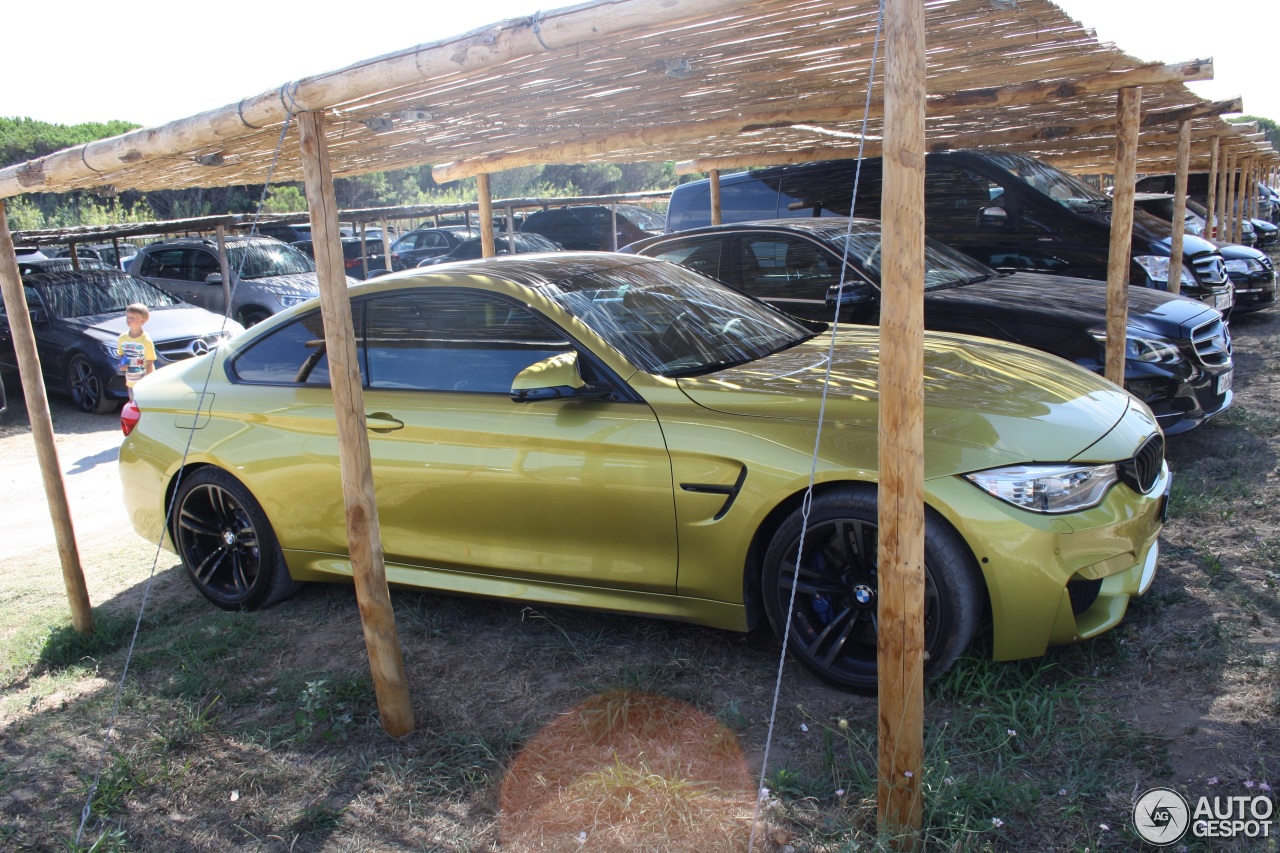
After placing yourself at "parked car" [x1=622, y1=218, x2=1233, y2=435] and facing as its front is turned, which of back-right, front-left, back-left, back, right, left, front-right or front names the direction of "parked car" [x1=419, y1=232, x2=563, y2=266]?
back

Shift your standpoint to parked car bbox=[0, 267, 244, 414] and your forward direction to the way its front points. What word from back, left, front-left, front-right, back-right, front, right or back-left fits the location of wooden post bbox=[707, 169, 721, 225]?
front

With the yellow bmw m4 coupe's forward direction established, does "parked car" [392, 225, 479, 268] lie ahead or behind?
behind

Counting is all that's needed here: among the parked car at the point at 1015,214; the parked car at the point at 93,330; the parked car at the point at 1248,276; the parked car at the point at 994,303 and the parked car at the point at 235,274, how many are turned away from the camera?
0

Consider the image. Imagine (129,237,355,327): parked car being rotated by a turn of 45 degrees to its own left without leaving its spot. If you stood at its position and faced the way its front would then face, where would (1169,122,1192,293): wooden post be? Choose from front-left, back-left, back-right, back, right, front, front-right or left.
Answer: front-right

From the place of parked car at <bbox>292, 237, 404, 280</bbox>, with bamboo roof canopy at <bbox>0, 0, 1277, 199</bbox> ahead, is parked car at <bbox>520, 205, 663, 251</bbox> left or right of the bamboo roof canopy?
left

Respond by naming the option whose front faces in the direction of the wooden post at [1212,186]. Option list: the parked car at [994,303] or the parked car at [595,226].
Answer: the parked car at [595,226]

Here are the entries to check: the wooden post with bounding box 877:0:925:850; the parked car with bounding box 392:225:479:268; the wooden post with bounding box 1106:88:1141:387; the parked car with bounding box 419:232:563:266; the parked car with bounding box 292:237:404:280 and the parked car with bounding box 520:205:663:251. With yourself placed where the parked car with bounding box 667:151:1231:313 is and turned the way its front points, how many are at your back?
4

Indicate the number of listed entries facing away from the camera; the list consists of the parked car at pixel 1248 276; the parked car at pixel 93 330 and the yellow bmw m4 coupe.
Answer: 0

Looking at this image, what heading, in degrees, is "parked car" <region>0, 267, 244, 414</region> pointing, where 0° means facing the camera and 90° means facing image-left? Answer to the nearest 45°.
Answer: approximately 315°

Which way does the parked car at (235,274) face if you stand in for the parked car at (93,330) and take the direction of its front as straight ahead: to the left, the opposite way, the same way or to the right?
the same way

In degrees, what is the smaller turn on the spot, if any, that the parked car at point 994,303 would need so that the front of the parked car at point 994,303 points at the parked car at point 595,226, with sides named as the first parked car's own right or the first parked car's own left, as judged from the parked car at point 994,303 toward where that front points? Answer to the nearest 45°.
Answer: approximately 180°

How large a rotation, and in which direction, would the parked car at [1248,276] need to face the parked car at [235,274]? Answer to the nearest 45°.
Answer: approximately 135° to its right

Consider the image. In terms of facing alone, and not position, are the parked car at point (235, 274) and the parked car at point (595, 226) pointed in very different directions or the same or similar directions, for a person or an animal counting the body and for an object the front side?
same or similar directions

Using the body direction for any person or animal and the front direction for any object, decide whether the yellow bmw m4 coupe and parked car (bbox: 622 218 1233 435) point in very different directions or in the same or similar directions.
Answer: same or similar directions

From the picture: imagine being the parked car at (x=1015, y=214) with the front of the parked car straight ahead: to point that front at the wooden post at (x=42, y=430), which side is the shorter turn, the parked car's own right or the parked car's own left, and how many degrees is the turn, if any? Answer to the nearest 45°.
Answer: approximately 90° to the parked car's own right

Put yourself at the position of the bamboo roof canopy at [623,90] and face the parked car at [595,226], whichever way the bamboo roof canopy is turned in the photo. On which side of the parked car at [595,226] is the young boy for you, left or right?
left

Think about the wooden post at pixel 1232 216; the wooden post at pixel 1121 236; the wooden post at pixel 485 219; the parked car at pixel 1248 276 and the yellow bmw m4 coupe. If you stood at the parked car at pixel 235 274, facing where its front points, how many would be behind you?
0

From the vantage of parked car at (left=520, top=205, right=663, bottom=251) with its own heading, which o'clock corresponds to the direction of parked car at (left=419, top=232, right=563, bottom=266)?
parked car at (left=419, top=232, right=563, bottom=266) is roughly at 3 o'clock from parked car at (left=520, top=205, right=663, bottom=251).

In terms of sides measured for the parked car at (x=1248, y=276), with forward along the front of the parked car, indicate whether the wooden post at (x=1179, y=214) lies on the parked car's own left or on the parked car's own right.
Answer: on the parked car's own right

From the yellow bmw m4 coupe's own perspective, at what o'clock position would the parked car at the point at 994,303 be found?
The parked car is roughly at 9 o'clock from the yellow bmw m4 coupe.
